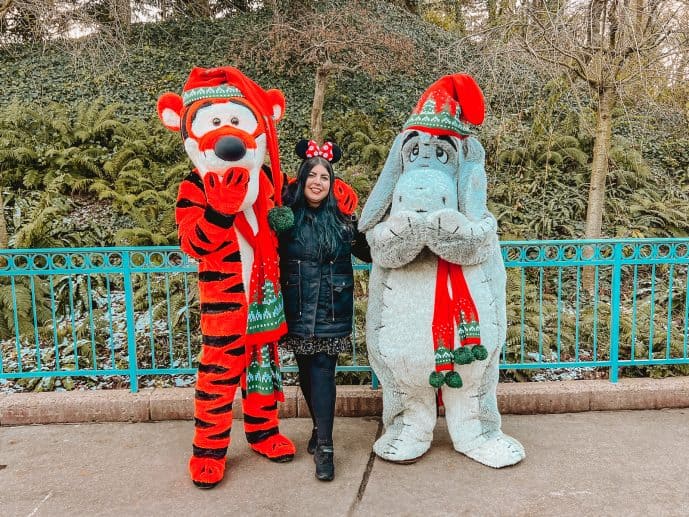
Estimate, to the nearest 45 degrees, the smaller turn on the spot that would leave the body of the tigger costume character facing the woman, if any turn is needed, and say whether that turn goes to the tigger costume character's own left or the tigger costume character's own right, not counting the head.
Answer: approximately 45° to the tigger costume character's own left

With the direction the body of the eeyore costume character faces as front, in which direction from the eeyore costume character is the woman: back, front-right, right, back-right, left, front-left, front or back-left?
right

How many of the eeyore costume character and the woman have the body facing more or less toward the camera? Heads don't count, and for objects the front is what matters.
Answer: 2

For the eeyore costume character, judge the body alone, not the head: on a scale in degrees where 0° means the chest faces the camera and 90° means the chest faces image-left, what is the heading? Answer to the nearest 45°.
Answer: approximately 0°

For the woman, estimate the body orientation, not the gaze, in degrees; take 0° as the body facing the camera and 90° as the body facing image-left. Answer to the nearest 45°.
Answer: approximately 0°

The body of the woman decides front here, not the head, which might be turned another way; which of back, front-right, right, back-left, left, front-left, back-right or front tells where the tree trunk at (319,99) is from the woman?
back

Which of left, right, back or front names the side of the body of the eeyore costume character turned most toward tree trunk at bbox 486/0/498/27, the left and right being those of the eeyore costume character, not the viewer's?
back
